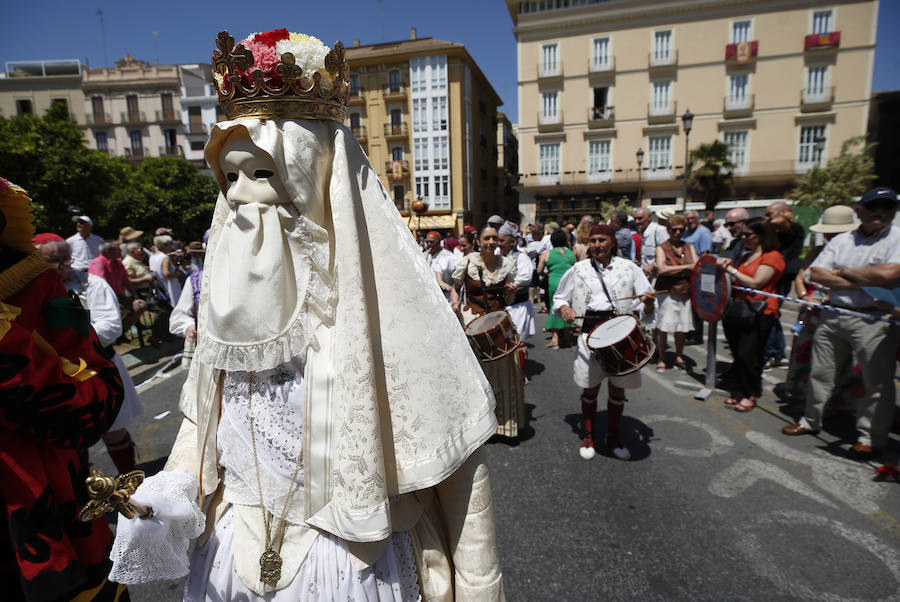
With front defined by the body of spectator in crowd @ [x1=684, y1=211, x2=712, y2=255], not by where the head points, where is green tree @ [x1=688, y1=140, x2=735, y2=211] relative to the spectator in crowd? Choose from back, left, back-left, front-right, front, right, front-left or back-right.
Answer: back-right

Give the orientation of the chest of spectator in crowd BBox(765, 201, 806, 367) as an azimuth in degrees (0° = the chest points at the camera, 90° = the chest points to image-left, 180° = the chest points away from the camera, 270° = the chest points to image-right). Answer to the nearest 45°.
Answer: approximately 90°

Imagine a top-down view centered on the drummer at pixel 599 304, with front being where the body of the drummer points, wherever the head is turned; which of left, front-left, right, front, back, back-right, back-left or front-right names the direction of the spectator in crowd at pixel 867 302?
left

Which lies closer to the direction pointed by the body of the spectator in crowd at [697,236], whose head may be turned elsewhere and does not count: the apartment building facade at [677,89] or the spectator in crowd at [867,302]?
the spectator in crowd

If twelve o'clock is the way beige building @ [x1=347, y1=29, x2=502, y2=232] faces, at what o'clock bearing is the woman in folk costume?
The woman in folk costume is roughly at 12 o'clock from the beige building.

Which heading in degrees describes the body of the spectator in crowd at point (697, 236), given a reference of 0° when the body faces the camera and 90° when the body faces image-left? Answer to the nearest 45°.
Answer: approximately 45°

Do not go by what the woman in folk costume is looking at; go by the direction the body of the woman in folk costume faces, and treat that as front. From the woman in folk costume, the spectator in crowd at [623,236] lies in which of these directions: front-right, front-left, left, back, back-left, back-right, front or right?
back

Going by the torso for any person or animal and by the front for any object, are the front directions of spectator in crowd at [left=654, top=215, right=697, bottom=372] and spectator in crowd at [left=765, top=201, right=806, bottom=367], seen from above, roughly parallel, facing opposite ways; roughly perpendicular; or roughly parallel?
roughly perpendicular

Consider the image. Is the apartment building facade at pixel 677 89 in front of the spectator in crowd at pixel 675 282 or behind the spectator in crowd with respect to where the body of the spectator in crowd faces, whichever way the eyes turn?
behind
